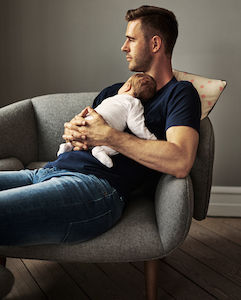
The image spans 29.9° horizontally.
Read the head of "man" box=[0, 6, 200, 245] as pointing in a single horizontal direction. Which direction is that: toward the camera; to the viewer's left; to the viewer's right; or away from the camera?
to the viewer's left

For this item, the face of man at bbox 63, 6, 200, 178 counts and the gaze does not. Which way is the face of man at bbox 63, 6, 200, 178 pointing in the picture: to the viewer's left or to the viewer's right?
to the viewer's left

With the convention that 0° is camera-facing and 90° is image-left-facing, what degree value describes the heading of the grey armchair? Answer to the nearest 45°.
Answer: approximately 0°
